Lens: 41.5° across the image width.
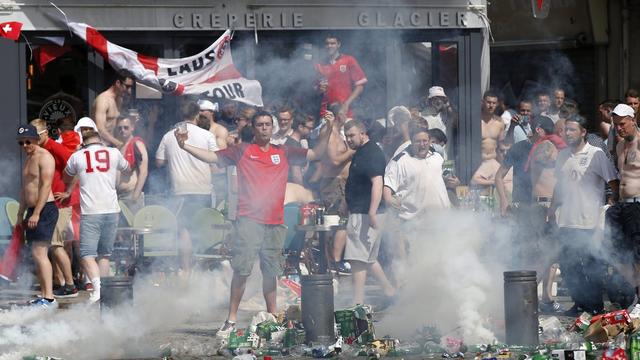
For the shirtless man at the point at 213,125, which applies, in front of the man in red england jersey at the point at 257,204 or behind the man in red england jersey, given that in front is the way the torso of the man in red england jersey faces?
behind

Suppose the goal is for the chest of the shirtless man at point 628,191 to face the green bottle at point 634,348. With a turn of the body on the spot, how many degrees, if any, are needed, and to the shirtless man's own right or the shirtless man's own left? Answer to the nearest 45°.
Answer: approximately 45° to the shirtless man's own left

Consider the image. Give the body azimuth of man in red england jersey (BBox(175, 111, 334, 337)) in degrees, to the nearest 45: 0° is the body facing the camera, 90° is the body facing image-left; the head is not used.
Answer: approximately 0°

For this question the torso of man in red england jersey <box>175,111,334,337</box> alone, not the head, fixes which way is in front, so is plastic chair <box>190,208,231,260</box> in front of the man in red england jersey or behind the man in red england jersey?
behind

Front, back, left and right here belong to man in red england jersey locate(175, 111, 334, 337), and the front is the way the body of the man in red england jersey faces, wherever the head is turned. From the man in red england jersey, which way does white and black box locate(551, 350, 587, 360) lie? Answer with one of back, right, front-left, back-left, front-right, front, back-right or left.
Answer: front-left

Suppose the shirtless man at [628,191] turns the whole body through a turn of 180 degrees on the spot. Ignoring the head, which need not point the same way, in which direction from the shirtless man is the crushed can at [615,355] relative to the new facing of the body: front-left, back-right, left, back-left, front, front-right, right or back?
back-right

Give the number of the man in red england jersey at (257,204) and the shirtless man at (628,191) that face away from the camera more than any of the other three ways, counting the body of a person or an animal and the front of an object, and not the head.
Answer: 0

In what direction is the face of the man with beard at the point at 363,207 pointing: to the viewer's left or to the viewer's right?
to the viewer's left

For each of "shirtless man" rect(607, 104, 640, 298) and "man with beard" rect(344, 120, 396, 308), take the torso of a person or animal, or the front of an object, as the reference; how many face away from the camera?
0

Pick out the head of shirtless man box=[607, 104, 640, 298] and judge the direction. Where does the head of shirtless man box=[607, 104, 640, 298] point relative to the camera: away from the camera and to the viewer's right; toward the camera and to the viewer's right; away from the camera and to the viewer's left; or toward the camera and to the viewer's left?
toward the camera and to the viewer's left

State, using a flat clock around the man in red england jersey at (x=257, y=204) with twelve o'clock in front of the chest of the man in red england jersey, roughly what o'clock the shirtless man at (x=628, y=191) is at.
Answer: The shirtless man is roughly at 9 o'clock from the man in red england jersey.

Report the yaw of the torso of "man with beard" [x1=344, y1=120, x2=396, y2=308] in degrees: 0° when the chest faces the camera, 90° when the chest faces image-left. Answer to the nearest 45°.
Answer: approximately 45°
